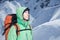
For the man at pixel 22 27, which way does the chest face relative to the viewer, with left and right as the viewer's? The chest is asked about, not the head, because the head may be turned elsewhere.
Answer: facing the viewer and to the right of the viewer
